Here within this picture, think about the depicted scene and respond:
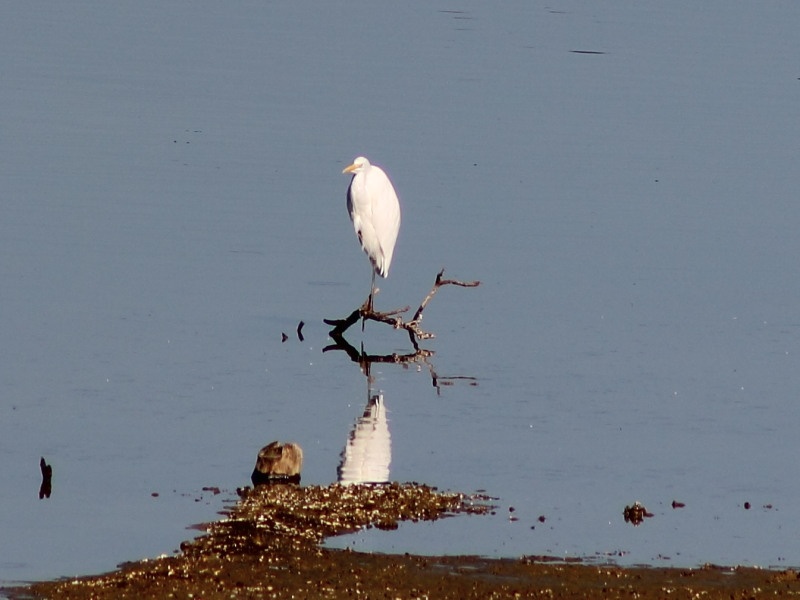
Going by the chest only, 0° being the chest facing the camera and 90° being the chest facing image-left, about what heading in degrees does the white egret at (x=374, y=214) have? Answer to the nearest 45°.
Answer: approximately 90°
